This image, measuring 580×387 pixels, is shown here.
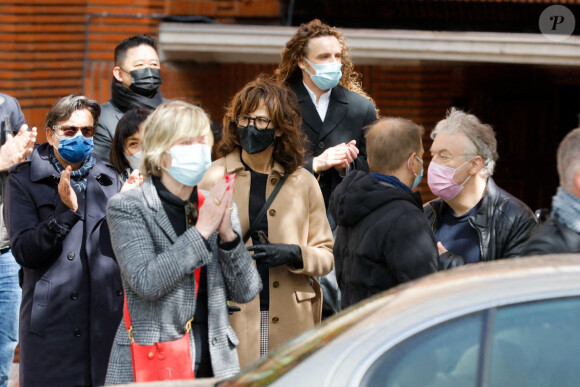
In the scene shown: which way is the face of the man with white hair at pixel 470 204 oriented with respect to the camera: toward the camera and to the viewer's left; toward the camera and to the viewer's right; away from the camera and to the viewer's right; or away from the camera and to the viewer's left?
toward the camera and to the viewer's left

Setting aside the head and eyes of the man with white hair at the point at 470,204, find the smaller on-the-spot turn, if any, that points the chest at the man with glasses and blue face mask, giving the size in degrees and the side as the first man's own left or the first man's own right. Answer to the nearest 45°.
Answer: approximately 45° to the first man's own right

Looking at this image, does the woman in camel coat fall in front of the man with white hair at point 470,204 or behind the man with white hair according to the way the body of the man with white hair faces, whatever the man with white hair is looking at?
in front

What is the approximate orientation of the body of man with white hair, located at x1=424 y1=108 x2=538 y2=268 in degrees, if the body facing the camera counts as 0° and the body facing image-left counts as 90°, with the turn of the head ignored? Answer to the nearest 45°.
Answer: approximately 45°
